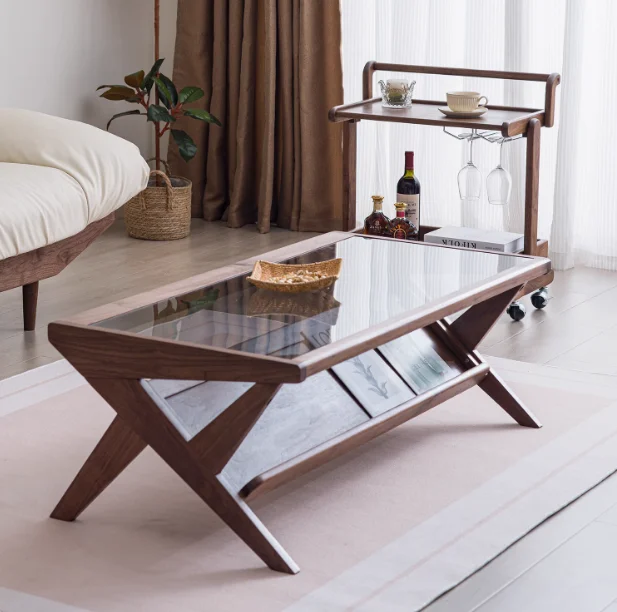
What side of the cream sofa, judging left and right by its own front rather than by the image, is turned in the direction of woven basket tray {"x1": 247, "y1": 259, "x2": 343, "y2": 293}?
front

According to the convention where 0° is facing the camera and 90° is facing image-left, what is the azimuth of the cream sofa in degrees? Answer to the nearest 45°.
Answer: approximately 315°

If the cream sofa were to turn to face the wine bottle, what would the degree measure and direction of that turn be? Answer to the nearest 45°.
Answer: approximately 45° to its left

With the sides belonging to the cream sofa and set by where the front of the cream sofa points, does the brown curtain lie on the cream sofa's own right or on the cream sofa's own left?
on the cream sofa's own left

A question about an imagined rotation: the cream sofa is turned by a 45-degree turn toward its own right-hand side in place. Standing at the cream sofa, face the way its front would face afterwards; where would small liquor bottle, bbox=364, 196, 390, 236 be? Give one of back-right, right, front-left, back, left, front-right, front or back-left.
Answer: left

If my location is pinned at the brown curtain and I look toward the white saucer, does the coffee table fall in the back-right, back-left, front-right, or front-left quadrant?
front-right

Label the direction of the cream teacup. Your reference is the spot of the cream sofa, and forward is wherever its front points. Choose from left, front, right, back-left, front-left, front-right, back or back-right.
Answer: front-left

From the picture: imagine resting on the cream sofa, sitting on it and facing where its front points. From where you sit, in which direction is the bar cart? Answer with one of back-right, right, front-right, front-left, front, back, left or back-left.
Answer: front-left

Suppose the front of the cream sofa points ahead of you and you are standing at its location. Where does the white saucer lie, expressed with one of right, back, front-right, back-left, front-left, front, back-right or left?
front-left

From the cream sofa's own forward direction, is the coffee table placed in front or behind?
in front

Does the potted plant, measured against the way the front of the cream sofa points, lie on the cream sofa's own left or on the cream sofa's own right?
on the cream sofa's own left
